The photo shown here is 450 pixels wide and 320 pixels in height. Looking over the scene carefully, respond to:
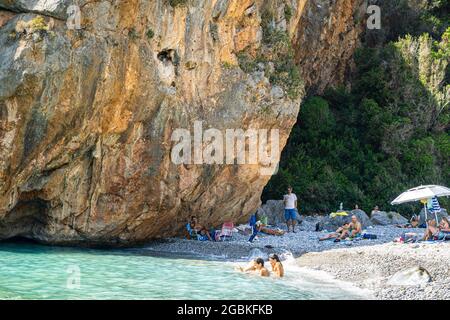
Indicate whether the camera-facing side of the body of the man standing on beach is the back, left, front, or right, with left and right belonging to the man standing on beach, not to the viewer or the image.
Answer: front

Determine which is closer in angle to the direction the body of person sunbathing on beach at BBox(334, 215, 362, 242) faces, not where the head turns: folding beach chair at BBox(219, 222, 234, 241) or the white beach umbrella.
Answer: the folding beach chair

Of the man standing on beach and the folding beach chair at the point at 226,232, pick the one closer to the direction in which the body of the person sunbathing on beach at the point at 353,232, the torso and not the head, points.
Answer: the folding beach chair

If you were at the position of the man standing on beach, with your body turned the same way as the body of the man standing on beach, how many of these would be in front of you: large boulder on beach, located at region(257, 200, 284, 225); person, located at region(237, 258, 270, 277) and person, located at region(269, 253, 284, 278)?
2

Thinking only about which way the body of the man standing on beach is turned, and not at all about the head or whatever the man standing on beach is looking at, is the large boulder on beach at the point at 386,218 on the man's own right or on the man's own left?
on the man's own left

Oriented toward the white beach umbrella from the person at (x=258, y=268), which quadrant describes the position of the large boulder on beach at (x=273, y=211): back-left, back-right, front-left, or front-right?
front-left

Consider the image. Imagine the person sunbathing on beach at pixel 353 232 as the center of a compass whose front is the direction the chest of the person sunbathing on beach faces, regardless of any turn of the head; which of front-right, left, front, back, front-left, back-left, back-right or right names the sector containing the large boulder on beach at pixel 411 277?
front-left

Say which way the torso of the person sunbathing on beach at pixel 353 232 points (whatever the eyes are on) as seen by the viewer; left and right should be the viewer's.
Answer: facing the viewer and to the left of the viewer

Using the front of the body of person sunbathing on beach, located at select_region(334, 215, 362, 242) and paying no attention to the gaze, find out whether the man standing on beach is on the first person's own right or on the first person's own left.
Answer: on the first person's own right

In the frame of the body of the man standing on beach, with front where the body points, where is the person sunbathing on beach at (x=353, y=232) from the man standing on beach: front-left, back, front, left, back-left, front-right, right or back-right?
front-left
